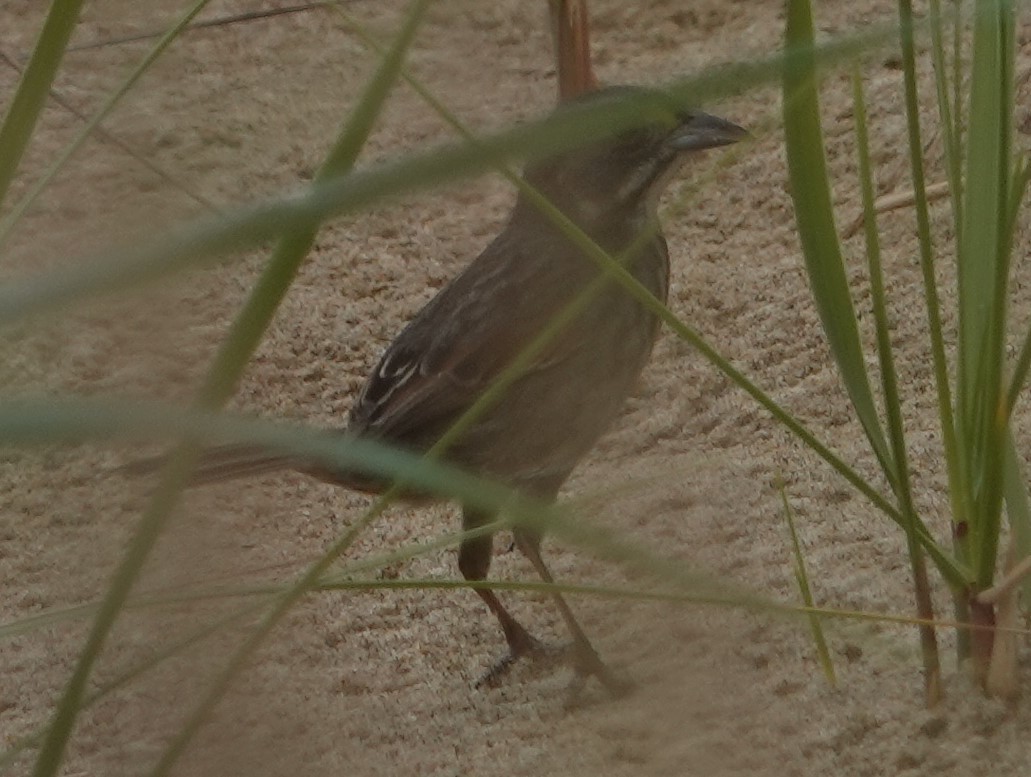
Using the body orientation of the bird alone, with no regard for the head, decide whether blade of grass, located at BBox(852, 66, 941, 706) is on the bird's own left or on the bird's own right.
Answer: on the bird's own right

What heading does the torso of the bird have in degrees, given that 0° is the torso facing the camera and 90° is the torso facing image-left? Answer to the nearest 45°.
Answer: approximately 270°

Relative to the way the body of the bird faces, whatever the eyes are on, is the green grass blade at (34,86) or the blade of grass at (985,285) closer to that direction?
the blade of grass
